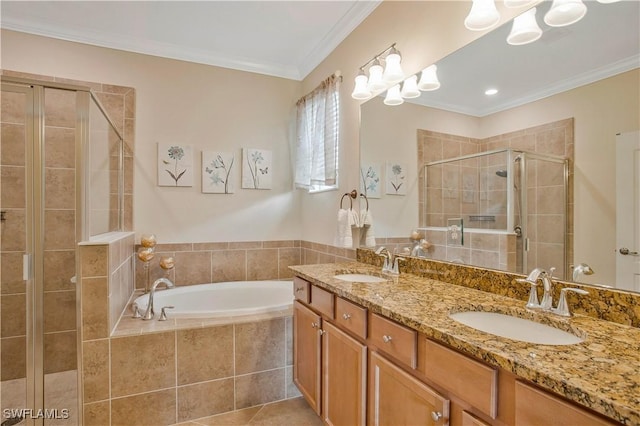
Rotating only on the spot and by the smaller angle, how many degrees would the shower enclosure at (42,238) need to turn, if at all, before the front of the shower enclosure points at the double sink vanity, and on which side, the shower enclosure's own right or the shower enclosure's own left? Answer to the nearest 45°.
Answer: approximately 45° to the shower enclosure's own left

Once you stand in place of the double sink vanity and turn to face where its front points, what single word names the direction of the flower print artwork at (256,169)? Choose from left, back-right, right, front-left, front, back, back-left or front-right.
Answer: right

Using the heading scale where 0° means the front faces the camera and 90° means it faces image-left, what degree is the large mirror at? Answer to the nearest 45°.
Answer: approximately 45°

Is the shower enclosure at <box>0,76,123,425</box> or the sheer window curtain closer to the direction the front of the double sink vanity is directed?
the shower enclosure

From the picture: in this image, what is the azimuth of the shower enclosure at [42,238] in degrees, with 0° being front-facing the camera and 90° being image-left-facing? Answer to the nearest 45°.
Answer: approximately 0°

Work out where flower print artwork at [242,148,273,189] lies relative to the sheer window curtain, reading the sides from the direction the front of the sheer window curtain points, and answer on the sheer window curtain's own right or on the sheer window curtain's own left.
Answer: on the sheer window curtain's own right

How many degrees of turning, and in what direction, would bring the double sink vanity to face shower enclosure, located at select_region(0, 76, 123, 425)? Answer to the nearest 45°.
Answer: approximately 45° to its right

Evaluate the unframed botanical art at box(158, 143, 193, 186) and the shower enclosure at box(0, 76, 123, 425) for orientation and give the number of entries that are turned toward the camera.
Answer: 2

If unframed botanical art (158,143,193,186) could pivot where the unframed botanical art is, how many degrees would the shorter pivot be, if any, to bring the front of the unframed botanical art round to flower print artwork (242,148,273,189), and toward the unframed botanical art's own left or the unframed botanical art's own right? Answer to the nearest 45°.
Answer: approximately 90° to the unframed botanical art's own left

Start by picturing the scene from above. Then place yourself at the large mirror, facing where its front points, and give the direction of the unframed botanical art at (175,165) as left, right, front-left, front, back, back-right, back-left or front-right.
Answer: front-right
